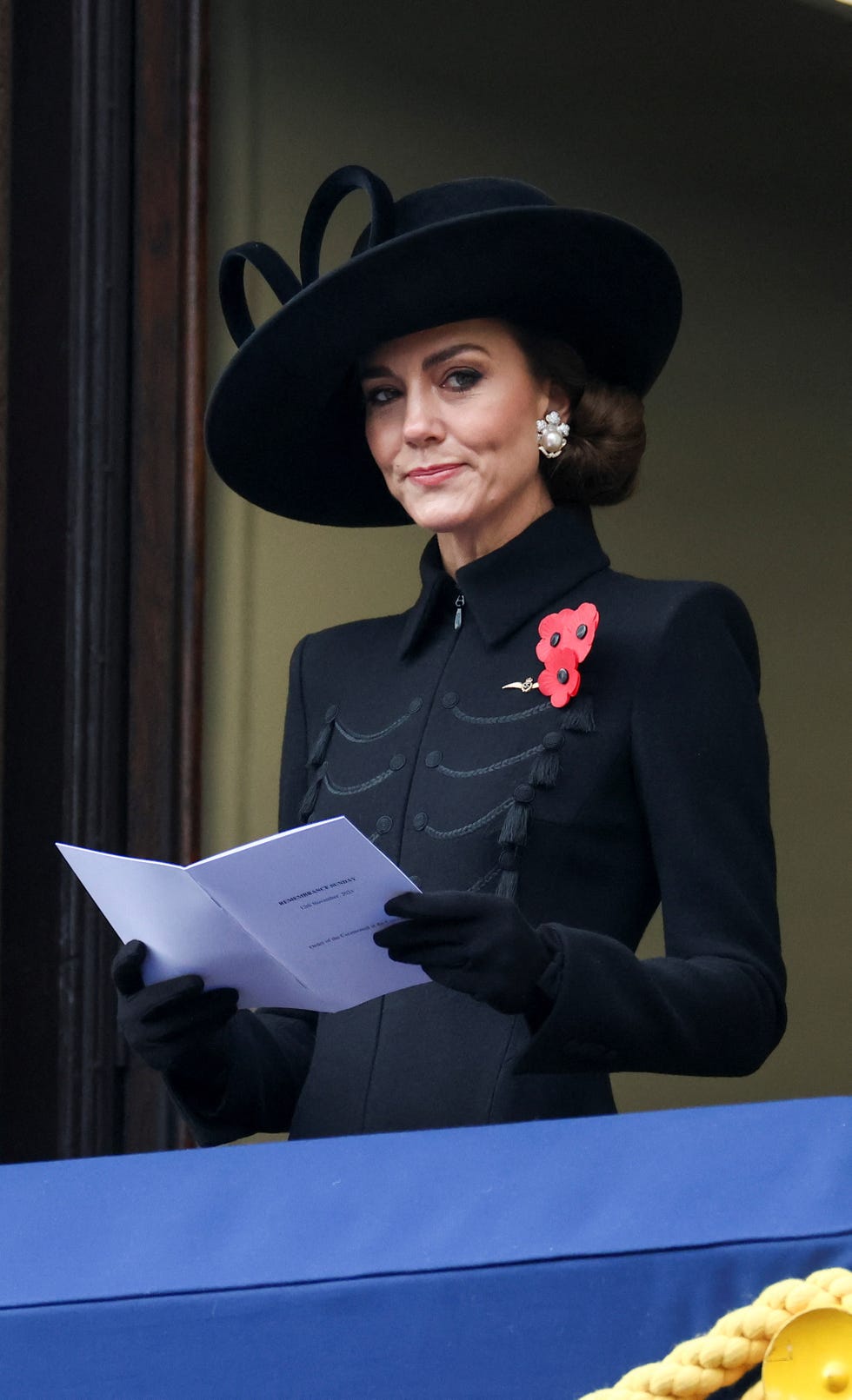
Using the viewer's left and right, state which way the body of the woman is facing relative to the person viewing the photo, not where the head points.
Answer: facing the viewer and to the left of the viewer

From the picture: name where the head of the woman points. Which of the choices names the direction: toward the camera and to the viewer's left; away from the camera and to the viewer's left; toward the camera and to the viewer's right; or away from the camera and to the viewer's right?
toward the camera and to the viewer's left

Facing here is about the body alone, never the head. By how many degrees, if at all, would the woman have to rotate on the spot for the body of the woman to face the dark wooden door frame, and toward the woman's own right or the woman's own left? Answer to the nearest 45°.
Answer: approximately 90° to the woman's own right

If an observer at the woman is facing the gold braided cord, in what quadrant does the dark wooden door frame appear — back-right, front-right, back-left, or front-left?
back-right

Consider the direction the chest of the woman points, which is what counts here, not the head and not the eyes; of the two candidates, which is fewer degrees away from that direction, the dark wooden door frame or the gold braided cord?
the gold braided cord

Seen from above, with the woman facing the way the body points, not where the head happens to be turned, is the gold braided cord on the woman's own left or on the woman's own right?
on the woman's own left
